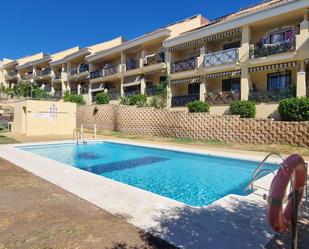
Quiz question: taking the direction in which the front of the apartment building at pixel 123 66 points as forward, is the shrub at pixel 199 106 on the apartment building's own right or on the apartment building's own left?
on the apartment building's own left

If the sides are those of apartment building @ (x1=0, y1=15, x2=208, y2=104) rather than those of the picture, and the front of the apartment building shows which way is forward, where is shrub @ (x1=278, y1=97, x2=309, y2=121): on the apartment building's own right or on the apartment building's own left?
on the apartment building's own left

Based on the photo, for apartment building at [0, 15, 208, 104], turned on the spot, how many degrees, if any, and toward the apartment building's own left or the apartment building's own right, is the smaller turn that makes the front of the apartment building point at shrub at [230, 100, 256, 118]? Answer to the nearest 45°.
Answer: approximately 90° to the apartment building's own left

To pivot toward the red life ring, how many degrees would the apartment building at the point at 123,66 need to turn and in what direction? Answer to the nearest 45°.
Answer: approximately 45° to its left

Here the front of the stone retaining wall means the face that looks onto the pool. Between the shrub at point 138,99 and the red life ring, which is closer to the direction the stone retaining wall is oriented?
the red life ring

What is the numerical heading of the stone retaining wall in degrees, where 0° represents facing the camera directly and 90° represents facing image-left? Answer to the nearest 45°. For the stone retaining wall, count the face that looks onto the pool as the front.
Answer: approximately 45°
